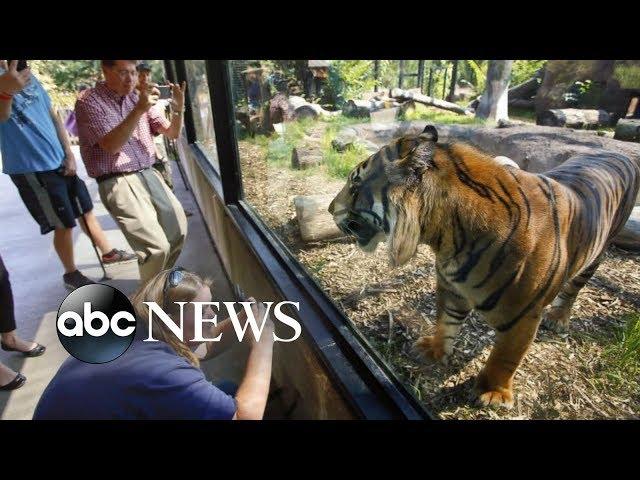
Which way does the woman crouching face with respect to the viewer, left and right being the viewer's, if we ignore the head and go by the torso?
facing away from the viewer and to the right of the viewer

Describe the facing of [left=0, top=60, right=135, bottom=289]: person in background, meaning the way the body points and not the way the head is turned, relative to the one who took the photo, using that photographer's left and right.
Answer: facing the viewer and to the right of the viewer

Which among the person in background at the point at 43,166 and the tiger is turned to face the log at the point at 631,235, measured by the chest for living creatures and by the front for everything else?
the person in background

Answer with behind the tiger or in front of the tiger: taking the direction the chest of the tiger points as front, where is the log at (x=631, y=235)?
behind

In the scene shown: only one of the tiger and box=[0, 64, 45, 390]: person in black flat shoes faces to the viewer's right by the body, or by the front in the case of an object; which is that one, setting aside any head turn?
the person in black flat shoes

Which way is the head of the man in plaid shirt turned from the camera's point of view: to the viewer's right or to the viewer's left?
to the viewer's right

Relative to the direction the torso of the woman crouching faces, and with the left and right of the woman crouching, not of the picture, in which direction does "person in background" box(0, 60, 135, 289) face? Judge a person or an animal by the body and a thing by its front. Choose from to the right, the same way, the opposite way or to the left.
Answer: to the right

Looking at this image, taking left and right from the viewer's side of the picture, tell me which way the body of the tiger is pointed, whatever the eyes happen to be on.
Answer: facing the viewer and to the left of the viewer

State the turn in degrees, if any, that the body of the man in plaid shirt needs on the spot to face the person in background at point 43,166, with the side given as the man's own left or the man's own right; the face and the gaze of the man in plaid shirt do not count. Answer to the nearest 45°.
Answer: approximately 180°

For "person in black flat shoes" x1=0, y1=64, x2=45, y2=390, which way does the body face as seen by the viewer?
to the viewer's right

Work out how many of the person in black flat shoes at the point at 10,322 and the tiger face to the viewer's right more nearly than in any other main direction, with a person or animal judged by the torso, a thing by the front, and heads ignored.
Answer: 1

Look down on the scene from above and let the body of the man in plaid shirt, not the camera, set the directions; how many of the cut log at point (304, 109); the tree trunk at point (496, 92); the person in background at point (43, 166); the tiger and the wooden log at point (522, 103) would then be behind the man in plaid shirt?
1
